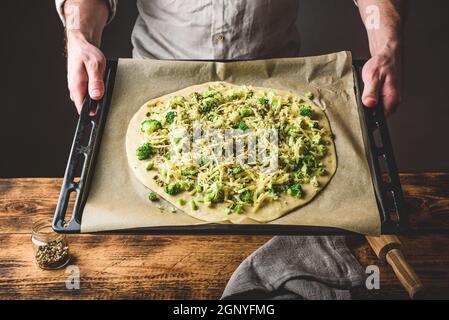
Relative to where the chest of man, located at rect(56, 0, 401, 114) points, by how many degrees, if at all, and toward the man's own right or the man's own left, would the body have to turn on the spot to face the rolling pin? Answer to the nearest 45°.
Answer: approximately 45° to the man's own left

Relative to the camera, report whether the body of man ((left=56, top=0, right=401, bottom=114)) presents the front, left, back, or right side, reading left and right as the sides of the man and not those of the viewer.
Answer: front

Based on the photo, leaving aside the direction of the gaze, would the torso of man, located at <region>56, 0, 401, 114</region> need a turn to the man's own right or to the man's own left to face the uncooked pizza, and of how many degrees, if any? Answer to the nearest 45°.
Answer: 0° — they already face it

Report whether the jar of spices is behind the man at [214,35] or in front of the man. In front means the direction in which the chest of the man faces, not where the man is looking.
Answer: in front

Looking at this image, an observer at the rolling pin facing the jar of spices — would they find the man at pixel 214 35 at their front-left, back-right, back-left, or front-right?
front-right

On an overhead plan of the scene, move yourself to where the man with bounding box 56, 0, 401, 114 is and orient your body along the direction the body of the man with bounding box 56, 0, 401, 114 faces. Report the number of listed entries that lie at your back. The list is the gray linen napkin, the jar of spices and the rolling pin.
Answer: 0

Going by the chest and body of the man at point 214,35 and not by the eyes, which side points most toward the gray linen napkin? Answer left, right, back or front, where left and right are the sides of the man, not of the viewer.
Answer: front
